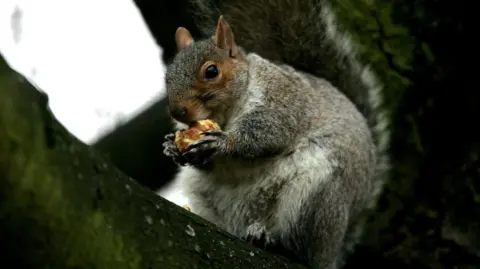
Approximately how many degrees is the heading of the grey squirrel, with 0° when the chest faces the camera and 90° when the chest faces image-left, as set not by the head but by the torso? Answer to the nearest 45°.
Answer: approximately 45°
